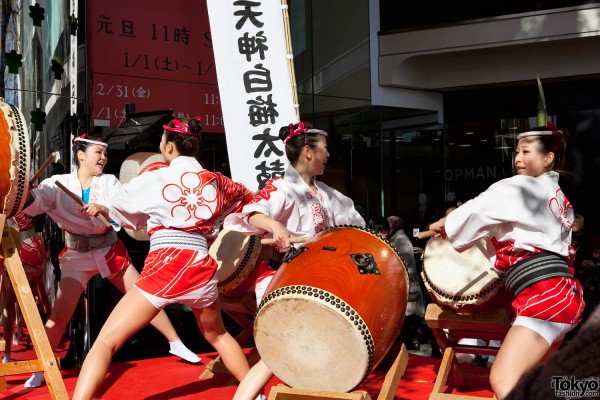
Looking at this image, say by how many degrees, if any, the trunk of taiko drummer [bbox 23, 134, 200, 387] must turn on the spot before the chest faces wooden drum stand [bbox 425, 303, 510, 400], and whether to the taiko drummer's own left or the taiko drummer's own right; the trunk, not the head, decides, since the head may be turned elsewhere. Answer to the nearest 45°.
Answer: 0° — they already face it

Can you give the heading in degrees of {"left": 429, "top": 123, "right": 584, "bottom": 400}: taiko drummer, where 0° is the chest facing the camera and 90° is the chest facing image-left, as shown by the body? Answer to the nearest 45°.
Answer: approximately 90°
